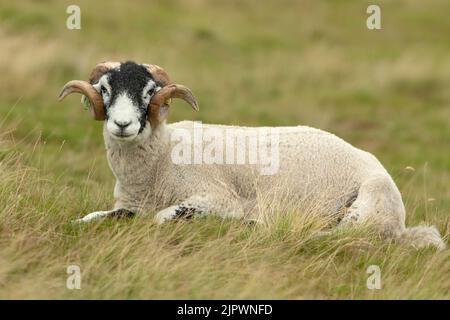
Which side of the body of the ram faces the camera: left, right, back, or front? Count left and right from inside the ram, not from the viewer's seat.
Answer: left
